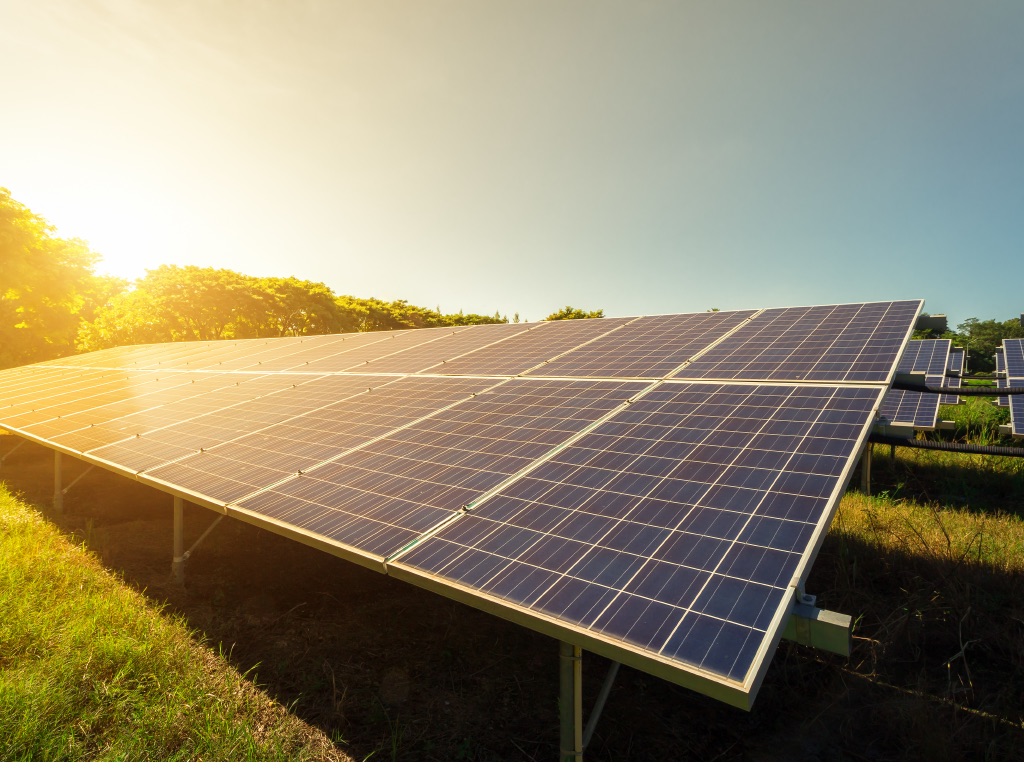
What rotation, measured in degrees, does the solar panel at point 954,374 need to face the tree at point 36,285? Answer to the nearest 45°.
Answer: approximately 45° to its right

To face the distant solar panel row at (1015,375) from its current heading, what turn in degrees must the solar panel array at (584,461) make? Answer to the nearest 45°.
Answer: approximately 180°

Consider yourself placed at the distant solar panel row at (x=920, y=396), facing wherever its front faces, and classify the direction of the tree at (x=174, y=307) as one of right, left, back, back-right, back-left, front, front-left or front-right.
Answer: front-right

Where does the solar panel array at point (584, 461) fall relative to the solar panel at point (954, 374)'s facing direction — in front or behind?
in front

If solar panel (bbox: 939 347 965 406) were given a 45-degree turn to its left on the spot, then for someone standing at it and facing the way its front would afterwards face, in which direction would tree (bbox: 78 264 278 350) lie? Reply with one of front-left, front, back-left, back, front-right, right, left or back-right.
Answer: right

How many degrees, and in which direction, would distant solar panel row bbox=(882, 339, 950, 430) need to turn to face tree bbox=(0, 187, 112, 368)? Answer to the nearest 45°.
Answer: approximately 45° to its right

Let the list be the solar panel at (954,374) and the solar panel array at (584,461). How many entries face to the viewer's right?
0

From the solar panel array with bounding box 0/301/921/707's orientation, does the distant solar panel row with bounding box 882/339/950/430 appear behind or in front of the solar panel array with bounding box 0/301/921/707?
behind

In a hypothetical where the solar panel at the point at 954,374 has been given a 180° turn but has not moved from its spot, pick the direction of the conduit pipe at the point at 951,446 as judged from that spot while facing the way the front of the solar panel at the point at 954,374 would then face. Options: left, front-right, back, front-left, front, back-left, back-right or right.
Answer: back-right

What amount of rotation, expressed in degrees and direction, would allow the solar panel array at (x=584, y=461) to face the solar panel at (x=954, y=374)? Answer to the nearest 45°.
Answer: approximately 180°

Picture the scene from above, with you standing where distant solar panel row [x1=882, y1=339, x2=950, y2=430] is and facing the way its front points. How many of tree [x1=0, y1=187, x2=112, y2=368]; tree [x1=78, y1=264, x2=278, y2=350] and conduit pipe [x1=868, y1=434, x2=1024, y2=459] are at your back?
0

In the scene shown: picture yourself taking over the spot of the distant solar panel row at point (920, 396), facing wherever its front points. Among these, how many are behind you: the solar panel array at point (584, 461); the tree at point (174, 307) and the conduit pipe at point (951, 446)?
0

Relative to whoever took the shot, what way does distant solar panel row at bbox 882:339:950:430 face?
facing the viewer and to the left of the viewer

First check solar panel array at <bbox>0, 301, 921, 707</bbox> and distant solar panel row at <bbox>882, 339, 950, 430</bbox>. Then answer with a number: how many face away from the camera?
0
